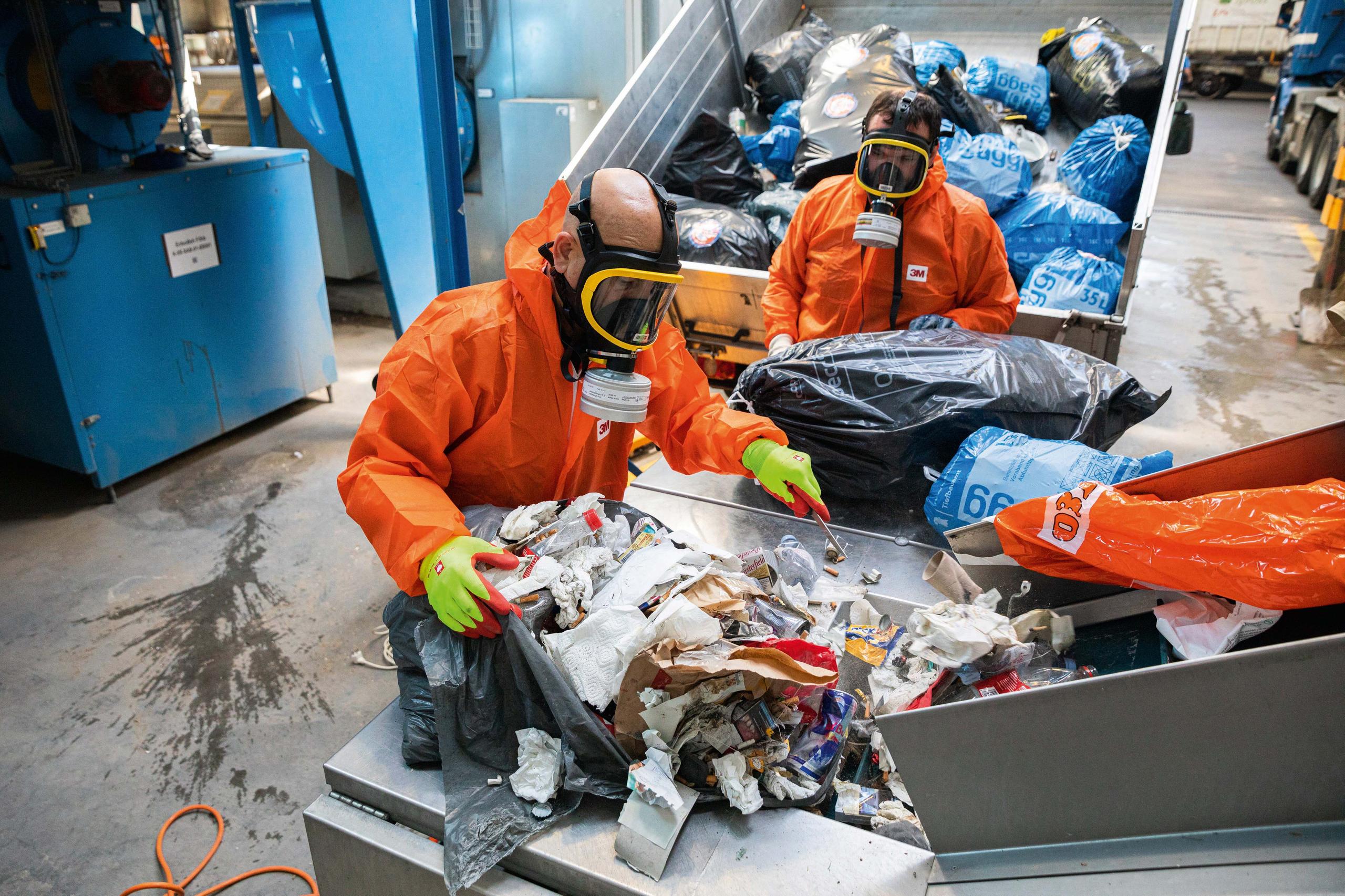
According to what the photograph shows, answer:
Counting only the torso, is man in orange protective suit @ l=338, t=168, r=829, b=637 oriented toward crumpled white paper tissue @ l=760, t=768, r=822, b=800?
yes

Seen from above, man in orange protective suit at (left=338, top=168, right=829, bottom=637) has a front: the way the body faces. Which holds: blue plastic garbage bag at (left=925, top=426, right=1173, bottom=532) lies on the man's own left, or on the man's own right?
on the man's own left

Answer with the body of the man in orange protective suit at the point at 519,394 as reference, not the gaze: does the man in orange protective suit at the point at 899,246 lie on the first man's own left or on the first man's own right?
on the first man's own left

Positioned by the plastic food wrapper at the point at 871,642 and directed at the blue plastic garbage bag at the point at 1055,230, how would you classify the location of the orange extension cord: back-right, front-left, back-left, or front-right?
back-left

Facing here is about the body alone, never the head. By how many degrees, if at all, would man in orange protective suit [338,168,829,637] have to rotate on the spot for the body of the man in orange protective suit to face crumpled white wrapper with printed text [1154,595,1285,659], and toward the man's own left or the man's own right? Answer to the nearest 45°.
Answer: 0° — they already face it

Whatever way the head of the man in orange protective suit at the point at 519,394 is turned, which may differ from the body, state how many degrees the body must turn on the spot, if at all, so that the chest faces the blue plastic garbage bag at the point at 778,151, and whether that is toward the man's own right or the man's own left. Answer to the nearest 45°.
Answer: approximately 135° to the man's own left

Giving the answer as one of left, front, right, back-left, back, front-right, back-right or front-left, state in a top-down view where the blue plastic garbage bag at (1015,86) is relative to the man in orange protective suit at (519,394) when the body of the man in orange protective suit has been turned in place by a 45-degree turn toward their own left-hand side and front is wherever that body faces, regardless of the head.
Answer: front-left

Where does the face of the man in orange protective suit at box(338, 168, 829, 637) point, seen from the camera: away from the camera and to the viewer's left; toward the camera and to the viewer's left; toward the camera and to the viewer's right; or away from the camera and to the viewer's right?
toward the camera and to the viewer's right

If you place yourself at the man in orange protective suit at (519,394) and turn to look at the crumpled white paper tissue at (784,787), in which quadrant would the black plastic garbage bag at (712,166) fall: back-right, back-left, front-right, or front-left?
back-left

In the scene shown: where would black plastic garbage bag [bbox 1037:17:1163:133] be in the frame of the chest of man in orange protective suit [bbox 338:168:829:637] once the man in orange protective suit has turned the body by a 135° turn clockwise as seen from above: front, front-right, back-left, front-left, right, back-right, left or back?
back-right

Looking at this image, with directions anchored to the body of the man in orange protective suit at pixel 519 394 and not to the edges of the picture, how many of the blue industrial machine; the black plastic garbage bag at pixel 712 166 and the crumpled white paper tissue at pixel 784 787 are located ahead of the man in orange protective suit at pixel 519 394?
1

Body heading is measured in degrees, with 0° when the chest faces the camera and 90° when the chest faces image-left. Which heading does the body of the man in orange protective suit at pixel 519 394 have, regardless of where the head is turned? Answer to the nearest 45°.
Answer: approximately 315°

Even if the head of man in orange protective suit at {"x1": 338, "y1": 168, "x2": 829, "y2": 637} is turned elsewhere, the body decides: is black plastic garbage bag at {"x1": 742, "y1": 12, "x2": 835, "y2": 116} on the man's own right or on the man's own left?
on the man's own left

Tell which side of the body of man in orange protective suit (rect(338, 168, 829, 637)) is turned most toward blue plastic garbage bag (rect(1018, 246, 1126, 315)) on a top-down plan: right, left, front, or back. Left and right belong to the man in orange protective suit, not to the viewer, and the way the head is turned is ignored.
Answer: left

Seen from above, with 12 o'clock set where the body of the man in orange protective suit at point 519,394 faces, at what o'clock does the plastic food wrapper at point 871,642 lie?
The plastic food wrapper is roughly at 11 o'clock from the man in orange protective suit.
